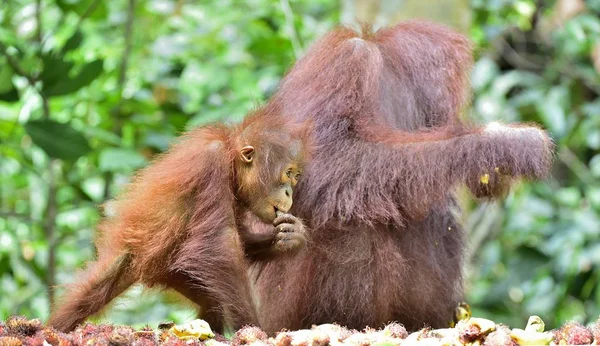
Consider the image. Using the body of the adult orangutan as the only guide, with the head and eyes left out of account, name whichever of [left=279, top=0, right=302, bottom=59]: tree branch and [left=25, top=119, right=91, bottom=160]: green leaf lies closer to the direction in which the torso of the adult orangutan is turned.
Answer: the tree branch

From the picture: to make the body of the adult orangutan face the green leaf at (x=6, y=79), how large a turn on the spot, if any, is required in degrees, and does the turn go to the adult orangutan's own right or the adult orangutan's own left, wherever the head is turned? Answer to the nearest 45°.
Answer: approximately 90° to the adult orangutan's own left

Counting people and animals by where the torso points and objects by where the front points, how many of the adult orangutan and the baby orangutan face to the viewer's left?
0

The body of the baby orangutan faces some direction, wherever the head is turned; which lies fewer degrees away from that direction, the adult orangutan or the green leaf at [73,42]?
the adult orangutan

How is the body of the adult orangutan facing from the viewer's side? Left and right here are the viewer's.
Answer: facing away from the viewer and to the right of the viewer

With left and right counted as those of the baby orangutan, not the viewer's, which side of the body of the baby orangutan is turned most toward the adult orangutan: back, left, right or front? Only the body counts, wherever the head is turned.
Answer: front

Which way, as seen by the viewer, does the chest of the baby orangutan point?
to the viewer's right

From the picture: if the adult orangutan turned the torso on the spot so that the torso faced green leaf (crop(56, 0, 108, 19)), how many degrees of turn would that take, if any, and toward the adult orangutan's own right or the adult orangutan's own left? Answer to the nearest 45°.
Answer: approximately 90° to the adult orangutan's own left

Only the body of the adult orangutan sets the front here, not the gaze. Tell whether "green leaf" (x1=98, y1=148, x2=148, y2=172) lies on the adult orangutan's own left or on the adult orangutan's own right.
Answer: on the adult orangutan's own left
